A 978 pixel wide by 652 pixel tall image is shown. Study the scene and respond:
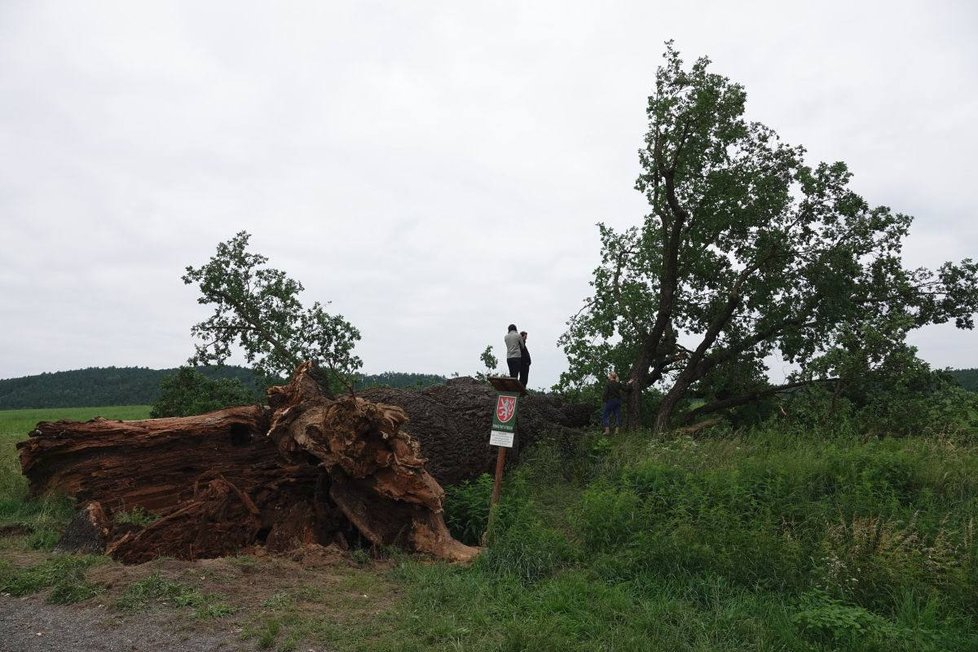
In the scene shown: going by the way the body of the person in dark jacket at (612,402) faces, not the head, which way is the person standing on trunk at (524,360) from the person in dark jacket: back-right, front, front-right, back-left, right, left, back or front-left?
back-left

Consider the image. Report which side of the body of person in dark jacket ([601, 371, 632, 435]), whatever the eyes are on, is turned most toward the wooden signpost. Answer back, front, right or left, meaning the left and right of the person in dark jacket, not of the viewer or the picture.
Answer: front

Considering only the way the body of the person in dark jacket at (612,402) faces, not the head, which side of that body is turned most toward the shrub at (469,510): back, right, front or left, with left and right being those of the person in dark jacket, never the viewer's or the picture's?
back

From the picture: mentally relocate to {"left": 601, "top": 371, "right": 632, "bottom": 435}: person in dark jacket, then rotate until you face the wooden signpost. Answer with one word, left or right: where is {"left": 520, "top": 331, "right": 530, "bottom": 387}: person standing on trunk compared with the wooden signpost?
right
